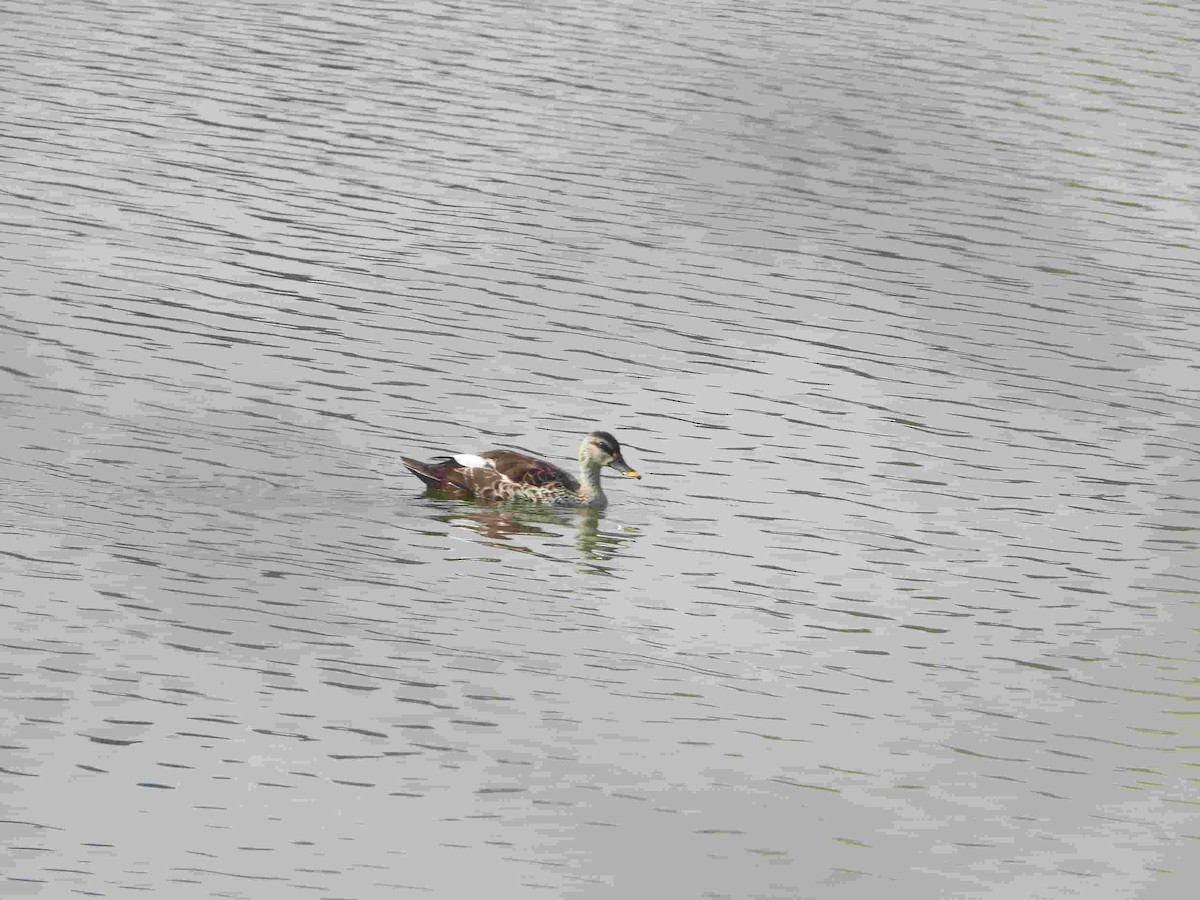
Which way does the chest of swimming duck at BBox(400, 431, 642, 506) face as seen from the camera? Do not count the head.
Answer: to the viewer's right
